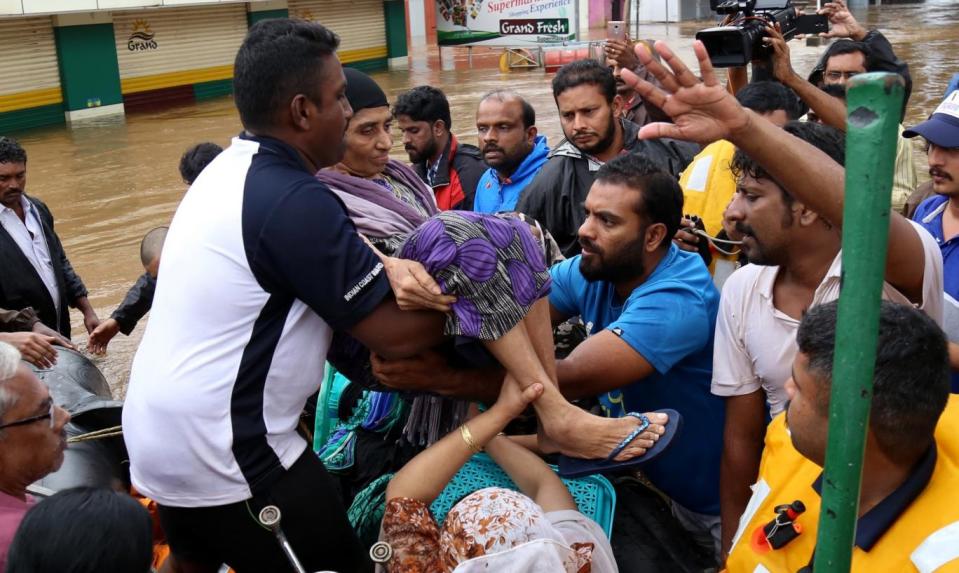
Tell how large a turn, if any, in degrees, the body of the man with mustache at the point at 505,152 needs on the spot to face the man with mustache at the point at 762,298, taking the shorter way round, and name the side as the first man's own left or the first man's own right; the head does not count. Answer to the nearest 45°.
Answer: approximately 45° to the first man's own left

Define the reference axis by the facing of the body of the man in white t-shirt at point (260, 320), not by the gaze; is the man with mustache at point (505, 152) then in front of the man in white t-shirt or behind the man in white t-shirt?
in front

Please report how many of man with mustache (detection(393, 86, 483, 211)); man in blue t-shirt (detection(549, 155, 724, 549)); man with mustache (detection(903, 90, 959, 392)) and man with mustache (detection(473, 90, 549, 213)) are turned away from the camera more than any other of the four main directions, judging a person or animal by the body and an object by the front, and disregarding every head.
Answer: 0

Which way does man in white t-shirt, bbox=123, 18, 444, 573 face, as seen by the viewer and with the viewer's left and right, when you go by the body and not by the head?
facing away from the viewer and to the right of the viewer

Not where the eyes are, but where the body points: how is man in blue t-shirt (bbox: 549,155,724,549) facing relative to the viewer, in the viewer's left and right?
facing the viewer and to the left of the viewer

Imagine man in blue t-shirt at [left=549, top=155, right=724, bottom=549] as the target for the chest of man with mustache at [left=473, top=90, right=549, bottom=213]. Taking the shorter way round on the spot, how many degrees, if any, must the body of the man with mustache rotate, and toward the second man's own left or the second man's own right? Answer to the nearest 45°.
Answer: approximately 45° to the second man's own left

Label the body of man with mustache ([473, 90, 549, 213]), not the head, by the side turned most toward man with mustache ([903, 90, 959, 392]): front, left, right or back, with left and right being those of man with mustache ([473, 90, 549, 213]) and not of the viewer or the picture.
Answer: left

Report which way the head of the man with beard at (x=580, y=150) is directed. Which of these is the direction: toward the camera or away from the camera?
toward the camera

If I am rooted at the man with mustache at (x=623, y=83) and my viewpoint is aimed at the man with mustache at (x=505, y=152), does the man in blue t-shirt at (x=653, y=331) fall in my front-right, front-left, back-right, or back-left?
front-left

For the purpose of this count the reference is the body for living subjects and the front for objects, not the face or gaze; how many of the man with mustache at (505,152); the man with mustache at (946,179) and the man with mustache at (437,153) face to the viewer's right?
0

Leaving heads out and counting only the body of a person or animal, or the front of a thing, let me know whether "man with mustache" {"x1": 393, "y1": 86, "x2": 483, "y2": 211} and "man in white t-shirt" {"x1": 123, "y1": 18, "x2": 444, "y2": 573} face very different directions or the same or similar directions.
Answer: very different directions

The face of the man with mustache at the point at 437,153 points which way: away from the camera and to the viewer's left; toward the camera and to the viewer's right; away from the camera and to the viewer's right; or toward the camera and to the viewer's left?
toward the camera and to the viewer's left

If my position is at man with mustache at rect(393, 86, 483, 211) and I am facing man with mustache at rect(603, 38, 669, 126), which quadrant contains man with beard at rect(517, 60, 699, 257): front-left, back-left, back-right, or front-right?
front-right

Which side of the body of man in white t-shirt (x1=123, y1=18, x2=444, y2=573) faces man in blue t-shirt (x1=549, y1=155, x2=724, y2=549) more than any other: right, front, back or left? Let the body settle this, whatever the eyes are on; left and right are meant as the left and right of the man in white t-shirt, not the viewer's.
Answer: front

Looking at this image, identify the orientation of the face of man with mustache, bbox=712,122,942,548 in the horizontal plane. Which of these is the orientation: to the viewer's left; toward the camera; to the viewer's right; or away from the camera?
to the viewer's left
